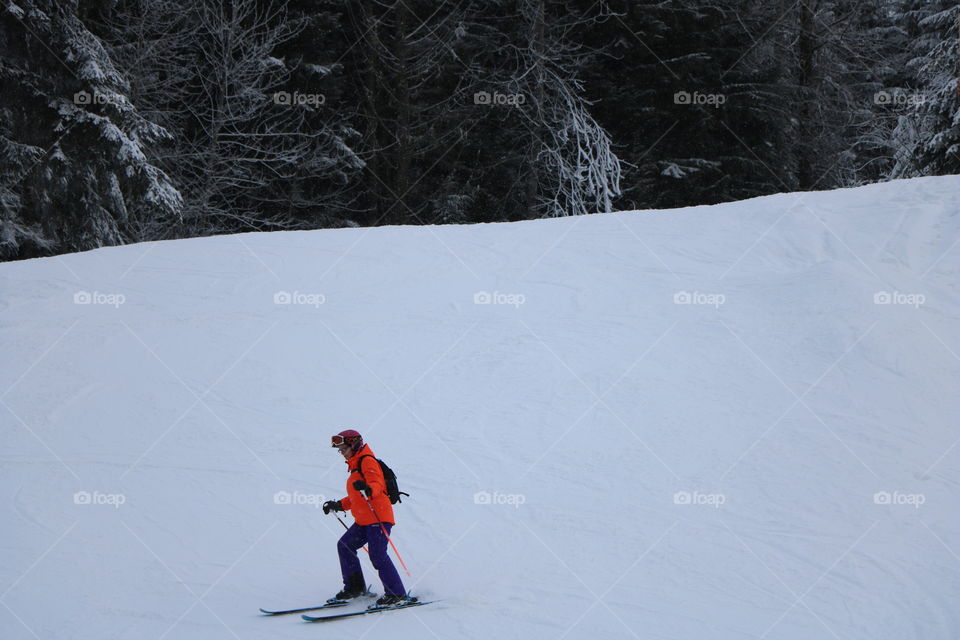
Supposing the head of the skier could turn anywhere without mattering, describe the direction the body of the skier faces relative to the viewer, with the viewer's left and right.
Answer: facing to the left of the viewer

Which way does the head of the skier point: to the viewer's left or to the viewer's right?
to the viewer's left

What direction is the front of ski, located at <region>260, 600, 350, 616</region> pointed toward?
to the viewer's left

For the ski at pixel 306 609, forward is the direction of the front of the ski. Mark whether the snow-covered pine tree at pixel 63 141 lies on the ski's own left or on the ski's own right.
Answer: on the ski's own right

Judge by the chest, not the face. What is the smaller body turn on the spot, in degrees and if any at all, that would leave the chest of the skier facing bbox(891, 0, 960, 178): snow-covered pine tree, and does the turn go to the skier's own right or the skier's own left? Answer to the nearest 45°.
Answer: approximately 135° to the skier's own right
